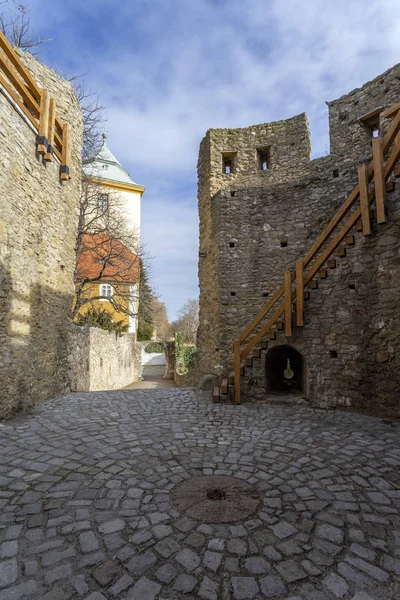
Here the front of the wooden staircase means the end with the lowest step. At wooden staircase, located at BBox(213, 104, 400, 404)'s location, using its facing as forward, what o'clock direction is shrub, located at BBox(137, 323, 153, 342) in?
The shrub is roughly at 2 o'clock from the wooden staircase.

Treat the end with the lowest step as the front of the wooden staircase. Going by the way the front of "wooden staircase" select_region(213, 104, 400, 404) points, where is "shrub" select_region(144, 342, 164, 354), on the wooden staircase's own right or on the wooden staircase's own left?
on the wooden staircase's own right

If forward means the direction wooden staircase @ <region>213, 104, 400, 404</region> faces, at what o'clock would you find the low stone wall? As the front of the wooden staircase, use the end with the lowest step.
The low stone wall is roughly at 1 o'clock from the wooden staircase.

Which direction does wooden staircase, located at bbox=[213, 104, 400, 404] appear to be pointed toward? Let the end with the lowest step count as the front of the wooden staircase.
to the viewer's left

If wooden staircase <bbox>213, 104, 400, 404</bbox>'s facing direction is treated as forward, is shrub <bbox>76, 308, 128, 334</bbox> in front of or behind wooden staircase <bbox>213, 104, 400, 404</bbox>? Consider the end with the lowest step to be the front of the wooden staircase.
in front

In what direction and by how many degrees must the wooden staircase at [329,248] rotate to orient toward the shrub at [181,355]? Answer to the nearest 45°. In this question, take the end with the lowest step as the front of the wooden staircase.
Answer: approximately 45° to its right
